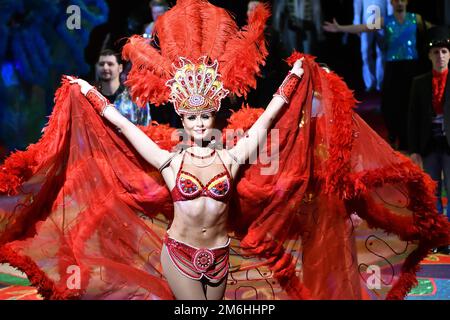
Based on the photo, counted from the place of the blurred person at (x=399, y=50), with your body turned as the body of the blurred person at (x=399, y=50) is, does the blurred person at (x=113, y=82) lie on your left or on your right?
on your right

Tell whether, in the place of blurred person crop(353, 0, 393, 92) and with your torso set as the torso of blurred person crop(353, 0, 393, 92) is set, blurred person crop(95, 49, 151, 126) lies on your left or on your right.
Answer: on your right

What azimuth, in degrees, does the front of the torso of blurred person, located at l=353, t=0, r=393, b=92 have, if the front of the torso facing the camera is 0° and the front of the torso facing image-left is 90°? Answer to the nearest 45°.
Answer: approximately 0°

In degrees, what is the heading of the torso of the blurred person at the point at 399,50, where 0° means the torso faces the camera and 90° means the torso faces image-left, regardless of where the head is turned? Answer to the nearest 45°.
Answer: approximately 0°
